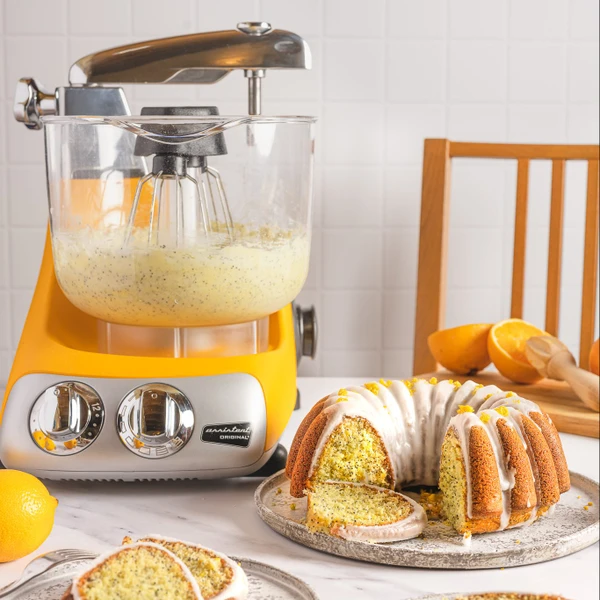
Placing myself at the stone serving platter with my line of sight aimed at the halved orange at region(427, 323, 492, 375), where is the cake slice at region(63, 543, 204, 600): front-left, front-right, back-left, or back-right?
back-left

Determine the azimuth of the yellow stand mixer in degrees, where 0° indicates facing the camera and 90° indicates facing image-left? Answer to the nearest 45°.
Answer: approximately 0°
